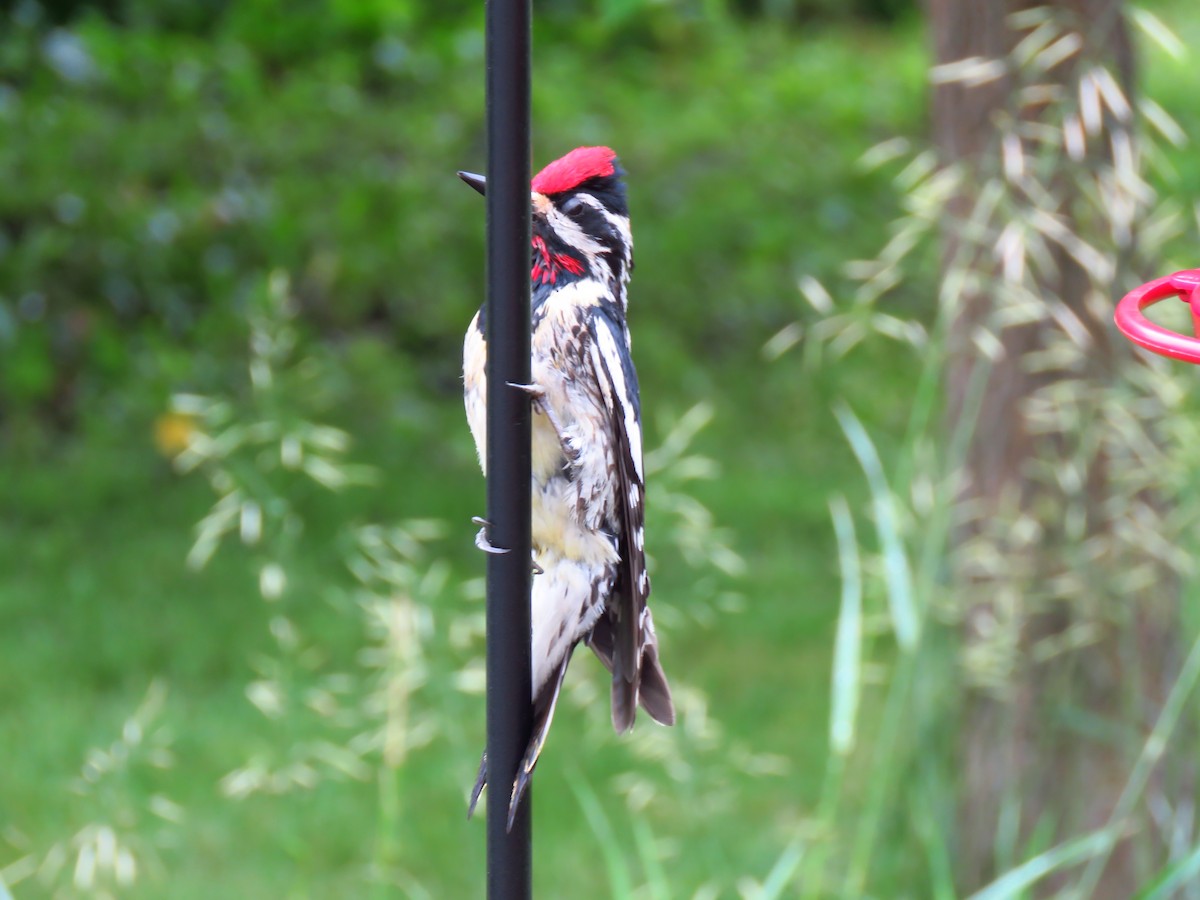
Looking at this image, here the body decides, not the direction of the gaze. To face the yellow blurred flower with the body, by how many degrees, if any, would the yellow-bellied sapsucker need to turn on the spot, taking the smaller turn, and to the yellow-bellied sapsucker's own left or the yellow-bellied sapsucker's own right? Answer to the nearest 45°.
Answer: approximately 90° to the yellow-bellied sapsucker's own right

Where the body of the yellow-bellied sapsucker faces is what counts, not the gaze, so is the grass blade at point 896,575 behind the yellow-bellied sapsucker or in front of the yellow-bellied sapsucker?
behind

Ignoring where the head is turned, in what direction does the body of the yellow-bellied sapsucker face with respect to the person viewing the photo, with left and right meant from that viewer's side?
facing the viewer and to the left of the viewer
